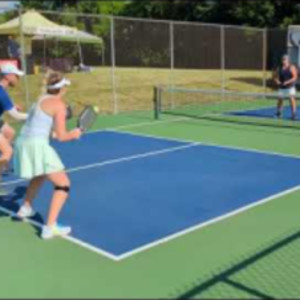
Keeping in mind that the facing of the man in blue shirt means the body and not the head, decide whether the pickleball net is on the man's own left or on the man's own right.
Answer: on the man's own left

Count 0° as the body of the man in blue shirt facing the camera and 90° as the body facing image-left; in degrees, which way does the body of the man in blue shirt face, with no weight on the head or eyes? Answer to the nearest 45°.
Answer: approximately 270°

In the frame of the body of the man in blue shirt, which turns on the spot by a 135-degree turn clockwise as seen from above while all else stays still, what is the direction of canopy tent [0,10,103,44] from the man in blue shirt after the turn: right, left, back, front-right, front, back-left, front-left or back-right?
back-right

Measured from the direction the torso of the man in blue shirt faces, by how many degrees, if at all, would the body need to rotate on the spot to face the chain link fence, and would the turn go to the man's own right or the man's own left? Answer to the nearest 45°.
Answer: approximately 90° to the man's own left
